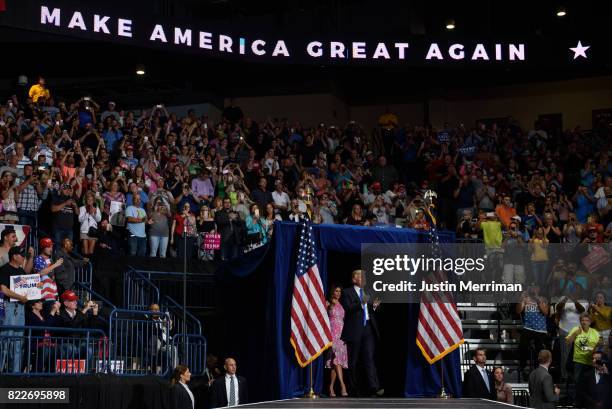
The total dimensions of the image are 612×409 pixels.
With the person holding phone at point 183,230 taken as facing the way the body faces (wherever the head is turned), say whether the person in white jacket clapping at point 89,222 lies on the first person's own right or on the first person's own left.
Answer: on the first person's own right

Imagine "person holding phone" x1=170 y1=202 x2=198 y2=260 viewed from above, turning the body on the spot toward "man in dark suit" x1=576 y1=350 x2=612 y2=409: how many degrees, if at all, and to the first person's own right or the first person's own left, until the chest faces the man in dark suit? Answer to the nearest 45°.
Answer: approximately 45° to the first person's own left

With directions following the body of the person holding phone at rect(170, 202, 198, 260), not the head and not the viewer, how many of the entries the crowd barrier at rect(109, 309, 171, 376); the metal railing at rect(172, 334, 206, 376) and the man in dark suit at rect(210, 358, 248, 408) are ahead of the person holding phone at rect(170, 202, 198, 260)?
3

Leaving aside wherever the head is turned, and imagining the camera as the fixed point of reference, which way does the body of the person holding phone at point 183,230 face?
toward the camera

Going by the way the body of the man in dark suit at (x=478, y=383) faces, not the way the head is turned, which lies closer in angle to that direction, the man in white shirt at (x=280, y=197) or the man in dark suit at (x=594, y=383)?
the man in dark suit

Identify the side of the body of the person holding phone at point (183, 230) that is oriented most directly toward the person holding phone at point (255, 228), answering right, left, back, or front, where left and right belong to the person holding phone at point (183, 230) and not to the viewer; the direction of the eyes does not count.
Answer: left

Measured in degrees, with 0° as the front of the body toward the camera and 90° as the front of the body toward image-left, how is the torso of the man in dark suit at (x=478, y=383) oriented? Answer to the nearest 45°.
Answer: approximately 315°

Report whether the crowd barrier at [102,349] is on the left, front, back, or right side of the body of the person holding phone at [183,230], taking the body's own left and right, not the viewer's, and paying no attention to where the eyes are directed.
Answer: front

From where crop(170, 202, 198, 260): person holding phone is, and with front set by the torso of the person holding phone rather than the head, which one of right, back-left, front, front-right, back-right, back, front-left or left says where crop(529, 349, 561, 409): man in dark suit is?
front-left

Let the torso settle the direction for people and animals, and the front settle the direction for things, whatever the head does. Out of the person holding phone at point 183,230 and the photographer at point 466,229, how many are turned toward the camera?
2

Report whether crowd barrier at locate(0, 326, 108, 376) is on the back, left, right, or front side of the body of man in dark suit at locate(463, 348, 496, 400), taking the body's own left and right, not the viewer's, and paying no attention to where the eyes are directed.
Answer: right

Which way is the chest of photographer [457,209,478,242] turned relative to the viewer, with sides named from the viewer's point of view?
facing the viewer

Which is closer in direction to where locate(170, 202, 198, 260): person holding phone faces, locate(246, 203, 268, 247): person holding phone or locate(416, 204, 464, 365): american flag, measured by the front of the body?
the american flag

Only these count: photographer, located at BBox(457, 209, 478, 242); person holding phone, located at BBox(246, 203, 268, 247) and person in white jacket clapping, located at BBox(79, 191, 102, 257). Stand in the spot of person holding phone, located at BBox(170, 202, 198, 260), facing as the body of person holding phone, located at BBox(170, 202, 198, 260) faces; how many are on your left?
2
